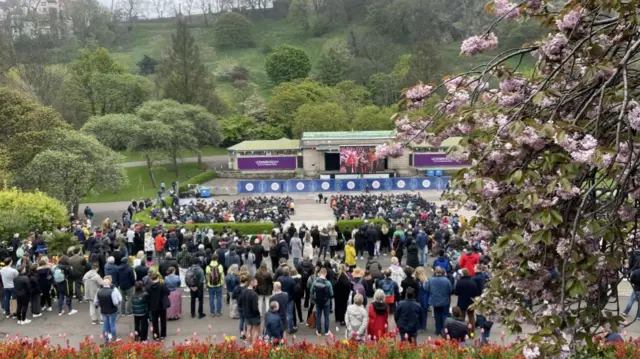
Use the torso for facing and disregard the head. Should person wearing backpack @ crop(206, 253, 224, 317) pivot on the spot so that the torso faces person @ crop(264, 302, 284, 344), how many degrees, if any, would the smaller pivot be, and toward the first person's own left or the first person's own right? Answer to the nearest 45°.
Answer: approximately 180°

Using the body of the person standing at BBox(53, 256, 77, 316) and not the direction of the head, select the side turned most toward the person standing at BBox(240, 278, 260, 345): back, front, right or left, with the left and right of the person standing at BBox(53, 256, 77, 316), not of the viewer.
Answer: right

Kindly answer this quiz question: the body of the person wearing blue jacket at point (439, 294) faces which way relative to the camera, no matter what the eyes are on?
away from the camera

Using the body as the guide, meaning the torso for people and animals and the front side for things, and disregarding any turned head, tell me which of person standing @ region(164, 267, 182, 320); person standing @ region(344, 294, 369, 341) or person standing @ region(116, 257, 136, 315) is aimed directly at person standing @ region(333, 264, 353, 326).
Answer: person standing @ region(344, 294, 369, 341)

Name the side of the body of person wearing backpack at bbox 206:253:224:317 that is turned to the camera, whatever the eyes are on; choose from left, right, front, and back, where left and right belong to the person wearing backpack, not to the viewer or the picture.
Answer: back

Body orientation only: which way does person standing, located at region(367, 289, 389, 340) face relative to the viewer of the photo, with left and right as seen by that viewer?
facing away from the viewer

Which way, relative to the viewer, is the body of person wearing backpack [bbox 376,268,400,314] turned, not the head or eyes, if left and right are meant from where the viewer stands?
facing away from the viewer

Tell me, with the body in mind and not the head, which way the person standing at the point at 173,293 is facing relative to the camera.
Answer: away from the camera

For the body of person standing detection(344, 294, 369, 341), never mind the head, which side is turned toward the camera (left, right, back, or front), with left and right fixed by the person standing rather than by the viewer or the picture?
back

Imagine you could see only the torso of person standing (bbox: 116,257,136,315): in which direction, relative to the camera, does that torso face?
away from the camera
